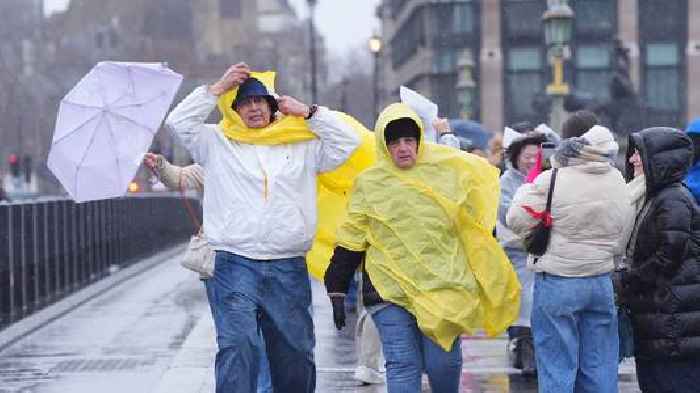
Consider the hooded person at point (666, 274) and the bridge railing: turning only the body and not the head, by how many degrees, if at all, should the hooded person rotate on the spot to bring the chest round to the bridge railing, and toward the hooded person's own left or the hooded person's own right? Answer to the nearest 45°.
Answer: approximately 45° to the hooded person's own right

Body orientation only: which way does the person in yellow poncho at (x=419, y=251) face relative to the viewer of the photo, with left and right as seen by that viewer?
facing the viewer

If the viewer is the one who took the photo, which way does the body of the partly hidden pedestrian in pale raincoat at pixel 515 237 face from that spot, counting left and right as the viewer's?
facing the viewer and to the right of the viewer

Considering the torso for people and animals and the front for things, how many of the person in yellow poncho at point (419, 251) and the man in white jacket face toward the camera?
2

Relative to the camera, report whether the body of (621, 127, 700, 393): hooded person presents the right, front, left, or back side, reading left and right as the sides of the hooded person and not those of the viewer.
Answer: left

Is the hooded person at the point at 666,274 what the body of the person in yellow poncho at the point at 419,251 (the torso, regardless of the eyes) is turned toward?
no

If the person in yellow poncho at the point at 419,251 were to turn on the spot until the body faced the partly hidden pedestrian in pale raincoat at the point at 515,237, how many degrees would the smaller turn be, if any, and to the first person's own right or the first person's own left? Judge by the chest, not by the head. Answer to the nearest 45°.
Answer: approximately 180°

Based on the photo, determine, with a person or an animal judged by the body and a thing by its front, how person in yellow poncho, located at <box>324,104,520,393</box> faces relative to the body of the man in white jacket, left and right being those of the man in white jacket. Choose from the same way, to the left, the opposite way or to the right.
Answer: the same way

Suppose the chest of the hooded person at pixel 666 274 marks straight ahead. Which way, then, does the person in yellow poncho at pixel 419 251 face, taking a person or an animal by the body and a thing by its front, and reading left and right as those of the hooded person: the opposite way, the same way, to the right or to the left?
to the left

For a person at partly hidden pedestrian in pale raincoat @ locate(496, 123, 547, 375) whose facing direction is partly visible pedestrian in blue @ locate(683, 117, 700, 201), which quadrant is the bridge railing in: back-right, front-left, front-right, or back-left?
back-left

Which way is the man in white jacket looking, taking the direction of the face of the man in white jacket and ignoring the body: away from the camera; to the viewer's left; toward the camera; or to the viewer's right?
toward the camera

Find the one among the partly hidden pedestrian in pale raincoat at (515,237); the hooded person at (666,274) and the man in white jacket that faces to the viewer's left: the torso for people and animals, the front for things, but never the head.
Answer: the hooded person
